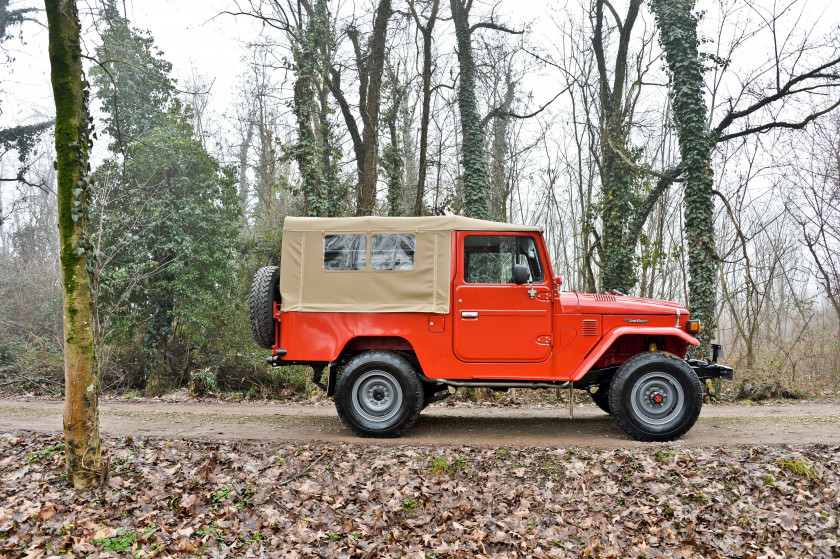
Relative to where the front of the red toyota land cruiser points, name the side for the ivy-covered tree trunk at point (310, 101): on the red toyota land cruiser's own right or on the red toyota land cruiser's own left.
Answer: on the red toyota land cruiser's own left

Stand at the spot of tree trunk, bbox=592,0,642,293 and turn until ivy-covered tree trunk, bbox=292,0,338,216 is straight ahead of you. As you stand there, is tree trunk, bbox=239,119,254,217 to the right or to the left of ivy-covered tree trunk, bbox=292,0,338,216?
right

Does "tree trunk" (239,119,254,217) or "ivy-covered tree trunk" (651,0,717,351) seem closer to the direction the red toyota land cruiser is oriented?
the ivy-covered tree trunk

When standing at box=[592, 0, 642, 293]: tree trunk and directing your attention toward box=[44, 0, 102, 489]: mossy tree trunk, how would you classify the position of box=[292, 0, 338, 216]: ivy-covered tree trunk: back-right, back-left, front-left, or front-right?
front-right

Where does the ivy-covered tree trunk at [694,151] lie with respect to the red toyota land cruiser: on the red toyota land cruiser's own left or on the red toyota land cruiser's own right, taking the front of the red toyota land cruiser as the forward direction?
on the red toyota land cruiser's own left

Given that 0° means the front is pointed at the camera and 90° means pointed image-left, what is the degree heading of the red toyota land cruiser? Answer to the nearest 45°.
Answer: approximately 270°

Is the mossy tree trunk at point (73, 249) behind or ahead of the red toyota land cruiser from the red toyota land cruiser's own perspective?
behind

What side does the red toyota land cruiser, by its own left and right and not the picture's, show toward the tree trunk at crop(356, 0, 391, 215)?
left

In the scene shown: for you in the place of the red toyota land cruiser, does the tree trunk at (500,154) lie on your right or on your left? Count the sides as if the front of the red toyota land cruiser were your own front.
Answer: on your left

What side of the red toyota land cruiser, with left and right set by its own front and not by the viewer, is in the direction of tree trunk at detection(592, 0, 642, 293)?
left

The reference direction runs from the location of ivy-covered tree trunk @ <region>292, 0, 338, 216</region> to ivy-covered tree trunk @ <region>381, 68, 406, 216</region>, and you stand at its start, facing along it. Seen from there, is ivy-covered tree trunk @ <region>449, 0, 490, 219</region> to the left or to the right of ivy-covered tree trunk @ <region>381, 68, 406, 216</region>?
right
